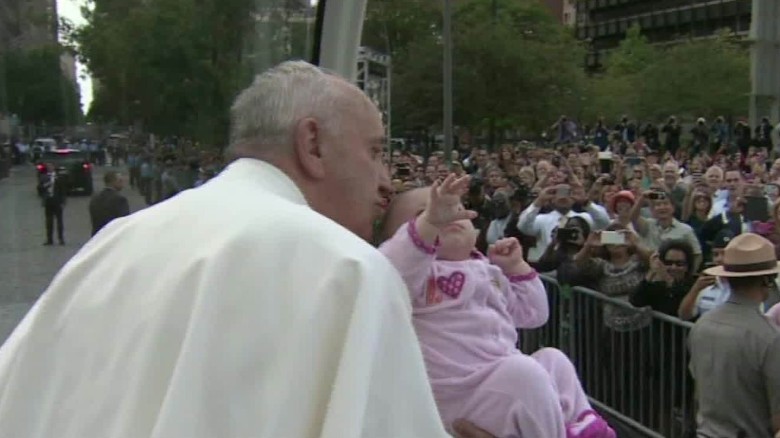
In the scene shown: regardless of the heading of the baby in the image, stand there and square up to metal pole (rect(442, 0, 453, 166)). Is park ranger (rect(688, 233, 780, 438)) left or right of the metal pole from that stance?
right

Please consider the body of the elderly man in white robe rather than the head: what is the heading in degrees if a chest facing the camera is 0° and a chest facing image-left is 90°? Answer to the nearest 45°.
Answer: approximately 225°

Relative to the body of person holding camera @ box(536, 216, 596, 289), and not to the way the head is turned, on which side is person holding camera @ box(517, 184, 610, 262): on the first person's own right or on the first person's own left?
on the first person's own right

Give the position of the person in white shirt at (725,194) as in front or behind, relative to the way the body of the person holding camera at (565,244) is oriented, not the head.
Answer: behind

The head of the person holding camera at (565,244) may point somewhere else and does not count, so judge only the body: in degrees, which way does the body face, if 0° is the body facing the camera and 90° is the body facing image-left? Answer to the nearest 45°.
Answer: approximately 45°

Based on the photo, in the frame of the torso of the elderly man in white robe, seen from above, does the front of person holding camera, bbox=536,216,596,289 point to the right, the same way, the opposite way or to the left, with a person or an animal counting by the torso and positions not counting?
the opposite way

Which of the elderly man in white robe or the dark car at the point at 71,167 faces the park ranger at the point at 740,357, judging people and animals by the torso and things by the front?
the elderly man in white robe
